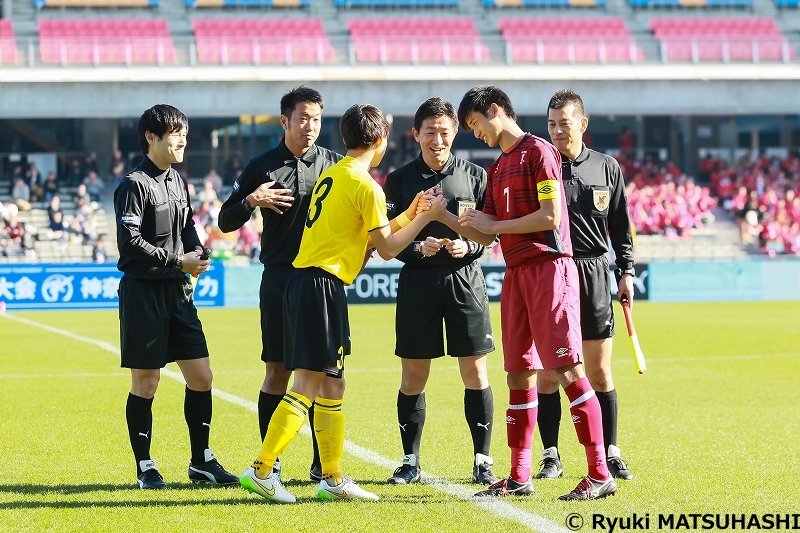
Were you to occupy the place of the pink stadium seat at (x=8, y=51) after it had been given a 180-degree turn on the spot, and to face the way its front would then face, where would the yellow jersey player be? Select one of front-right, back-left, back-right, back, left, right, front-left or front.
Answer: back

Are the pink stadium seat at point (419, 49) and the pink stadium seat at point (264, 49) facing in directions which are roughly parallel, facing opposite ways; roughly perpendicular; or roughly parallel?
roughly parallel

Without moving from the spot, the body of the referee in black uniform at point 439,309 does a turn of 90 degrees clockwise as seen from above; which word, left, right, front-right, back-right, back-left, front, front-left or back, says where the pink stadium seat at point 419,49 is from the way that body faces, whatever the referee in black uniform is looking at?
right

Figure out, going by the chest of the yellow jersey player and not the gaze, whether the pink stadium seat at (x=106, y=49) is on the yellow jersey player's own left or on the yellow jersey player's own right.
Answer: on the yellow jersey player's own left

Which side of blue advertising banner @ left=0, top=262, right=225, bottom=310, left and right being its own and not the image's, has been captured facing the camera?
front

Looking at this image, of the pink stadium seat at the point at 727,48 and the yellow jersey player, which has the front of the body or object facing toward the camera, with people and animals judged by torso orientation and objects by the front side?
the pink stadium seat

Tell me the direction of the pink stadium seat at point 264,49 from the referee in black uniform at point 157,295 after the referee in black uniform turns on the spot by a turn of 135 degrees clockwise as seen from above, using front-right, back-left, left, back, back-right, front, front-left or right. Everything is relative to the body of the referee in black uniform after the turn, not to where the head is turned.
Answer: right

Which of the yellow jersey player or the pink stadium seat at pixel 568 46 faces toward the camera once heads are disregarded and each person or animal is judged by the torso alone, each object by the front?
the pink stadium seat

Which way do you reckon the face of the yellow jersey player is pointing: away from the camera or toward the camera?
away from the camera

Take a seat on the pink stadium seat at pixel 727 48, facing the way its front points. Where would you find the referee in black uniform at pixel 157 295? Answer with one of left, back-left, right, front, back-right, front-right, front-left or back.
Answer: front

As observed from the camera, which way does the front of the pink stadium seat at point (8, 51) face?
facing the viewer

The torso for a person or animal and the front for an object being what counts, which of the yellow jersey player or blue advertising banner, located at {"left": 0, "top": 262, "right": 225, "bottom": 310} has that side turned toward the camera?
the blue advertising banner

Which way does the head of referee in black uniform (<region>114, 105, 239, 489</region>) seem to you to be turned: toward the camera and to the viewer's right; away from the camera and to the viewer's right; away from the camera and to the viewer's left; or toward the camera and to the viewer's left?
toward the camera and to the viewer's right

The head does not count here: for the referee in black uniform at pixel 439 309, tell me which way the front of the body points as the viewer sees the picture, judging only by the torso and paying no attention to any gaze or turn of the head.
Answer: toward the camera

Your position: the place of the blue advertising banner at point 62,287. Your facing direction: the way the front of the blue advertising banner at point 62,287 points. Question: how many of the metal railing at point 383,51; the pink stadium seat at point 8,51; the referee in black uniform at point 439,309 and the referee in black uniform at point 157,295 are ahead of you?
2

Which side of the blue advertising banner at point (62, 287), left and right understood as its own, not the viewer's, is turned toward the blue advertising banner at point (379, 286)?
left

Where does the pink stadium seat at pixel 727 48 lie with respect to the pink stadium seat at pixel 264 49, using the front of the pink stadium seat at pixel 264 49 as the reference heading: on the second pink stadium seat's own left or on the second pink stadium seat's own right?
on the second pink stadium seat's own left

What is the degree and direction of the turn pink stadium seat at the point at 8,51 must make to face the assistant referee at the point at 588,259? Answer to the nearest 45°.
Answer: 0° — it already faces them

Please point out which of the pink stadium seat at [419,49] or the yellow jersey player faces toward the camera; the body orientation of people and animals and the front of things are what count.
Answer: the pink stadium seat
